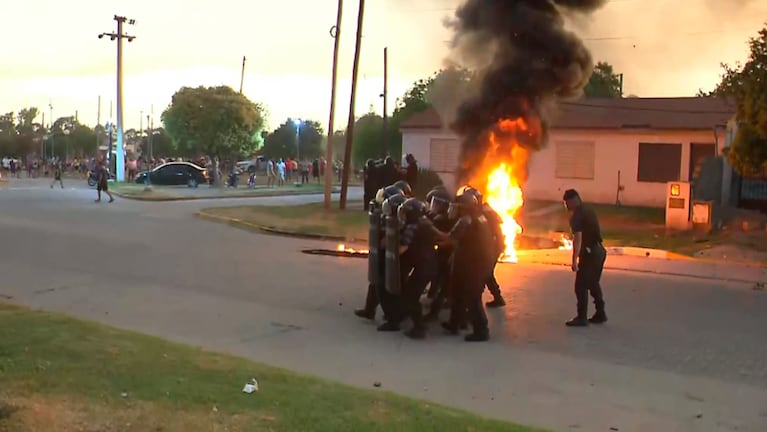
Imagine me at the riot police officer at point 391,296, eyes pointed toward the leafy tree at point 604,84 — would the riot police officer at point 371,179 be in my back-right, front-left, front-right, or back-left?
front-left

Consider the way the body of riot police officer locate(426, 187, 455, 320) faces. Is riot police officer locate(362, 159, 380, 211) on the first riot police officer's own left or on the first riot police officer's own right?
on the first riot police officer's own right

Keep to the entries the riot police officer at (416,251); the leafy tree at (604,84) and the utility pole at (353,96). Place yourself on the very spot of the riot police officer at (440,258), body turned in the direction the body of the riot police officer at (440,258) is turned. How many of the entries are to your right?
2

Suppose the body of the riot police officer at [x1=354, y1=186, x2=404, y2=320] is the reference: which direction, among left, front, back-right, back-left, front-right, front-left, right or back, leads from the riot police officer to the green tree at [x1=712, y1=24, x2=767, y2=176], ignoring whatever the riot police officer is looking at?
back-right

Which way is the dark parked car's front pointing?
to the viewer's left

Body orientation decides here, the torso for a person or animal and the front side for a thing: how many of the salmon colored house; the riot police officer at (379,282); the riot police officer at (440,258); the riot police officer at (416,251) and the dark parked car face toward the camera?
1

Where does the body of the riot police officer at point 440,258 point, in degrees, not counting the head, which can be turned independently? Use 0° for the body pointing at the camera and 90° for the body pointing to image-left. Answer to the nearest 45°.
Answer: approximately 90°

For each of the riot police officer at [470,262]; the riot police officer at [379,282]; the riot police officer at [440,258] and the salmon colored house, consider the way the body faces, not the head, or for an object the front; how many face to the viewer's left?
3

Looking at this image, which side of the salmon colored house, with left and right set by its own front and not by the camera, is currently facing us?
front

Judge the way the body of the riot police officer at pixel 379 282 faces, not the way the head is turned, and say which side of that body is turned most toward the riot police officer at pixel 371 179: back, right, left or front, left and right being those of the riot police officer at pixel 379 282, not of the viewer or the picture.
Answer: right

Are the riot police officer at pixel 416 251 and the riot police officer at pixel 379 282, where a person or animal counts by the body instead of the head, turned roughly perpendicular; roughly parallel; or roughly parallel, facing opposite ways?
roughly parallel

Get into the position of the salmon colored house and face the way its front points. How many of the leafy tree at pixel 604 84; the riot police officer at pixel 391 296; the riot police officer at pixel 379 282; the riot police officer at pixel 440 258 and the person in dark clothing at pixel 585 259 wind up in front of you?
4

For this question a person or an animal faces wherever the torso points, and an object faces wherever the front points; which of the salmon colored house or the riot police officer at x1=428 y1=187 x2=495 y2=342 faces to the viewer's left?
the riot police officer

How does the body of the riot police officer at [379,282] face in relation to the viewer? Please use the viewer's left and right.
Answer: facing to the left of the viewer

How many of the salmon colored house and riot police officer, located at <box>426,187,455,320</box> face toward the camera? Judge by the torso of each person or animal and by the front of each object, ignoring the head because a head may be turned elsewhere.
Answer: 1

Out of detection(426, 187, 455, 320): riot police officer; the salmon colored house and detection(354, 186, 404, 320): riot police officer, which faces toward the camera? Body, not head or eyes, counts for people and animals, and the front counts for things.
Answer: the salmon colored house

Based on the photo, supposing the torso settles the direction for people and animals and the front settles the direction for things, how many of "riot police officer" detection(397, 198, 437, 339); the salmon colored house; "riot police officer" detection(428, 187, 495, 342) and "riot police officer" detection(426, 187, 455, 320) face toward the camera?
1

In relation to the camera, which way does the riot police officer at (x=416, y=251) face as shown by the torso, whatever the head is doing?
to the viewer's left
